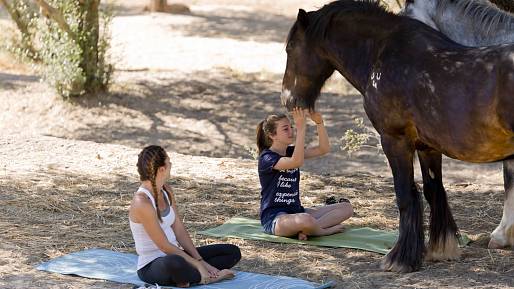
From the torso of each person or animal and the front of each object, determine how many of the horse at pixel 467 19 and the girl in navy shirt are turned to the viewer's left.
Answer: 1

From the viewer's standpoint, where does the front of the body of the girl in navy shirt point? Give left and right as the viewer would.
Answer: facing the viewer and to the right of the viewer

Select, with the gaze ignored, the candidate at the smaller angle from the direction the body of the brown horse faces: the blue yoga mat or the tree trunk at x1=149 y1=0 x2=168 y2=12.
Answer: the blue yoga mat

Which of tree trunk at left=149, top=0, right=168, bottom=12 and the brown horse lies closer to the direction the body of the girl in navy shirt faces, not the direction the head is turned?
the brown horse

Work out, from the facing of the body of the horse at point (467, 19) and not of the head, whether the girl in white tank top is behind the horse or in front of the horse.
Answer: in front

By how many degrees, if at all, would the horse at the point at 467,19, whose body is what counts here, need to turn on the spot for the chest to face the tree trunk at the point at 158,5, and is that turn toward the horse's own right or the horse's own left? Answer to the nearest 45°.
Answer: approximately 45° to the horse's own right

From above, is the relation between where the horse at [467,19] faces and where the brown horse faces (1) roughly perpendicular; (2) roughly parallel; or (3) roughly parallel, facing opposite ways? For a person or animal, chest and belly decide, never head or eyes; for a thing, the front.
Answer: roughly parallel

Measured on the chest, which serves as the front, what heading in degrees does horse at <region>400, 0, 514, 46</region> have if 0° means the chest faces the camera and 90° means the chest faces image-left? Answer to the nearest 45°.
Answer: approximately 90°

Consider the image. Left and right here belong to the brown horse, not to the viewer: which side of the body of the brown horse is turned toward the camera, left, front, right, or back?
left

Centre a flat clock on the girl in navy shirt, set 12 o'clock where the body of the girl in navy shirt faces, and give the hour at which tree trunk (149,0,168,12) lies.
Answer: The tree trunk is roughly at 7 o'clock from the girl in navy shirt.

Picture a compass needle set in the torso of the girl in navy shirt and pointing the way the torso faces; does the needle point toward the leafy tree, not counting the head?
no

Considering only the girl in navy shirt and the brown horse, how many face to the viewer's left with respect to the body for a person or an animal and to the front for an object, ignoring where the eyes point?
1

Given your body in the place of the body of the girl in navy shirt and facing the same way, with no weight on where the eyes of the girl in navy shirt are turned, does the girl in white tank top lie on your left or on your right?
on your right
